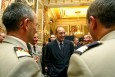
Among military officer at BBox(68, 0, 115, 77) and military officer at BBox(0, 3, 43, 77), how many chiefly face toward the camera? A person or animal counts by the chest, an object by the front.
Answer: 0

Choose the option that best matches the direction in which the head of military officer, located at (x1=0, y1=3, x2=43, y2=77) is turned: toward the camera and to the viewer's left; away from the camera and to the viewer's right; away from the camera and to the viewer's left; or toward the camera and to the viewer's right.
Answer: away from the camera and to the viewer's right

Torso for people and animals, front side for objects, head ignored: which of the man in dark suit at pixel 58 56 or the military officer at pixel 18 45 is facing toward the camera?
the man in dark suit

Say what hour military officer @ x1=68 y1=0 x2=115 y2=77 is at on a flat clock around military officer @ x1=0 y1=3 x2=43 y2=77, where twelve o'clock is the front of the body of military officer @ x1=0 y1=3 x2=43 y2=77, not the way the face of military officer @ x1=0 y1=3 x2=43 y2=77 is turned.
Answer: military officer @ x1=68 y1=0 x2=115 y2=77 is roughly at 3 o'clock from military officer @ x1=0 y1=3 x2=43 y2=77.

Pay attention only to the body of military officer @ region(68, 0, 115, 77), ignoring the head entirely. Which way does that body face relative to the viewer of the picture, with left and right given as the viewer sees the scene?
facing away from the viewer and to the left of the viewer

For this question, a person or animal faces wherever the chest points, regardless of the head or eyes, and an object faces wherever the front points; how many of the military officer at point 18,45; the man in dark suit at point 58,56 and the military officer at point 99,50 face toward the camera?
1

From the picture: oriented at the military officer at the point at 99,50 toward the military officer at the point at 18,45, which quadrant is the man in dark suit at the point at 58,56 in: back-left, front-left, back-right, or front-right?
front-right

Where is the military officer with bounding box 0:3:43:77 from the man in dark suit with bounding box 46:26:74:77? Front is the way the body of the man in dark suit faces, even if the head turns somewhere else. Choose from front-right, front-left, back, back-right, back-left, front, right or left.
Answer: front

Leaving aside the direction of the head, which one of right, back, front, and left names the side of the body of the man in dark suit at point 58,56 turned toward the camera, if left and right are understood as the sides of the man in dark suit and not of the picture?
front

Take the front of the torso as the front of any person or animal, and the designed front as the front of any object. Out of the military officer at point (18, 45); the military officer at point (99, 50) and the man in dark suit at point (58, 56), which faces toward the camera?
the man in dark suit

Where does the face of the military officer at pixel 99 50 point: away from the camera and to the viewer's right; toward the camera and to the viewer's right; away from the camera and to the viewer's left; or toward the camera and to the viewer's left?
away from the camera and to the viewer's left

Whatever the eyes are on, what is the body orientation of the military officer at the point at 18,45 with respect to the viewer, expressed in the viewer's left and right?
facing away from the viewer and to the right of the viewer
